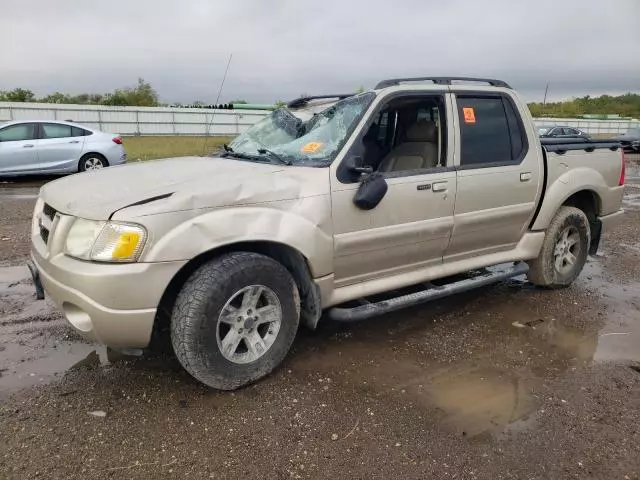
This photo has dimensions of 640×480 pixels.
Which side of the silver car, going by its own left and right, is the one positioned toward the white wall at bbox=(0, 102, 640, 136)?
right

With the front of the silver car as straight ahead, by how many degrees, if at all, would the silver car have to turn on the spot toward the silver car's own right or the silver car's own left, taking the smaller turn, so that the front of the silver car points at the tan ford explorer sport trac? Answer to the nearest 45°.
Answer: approximately 90° to the silver car's own left

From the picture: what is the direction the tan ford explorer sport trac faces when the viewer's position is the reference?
facing the viewer and to the left of the viewer

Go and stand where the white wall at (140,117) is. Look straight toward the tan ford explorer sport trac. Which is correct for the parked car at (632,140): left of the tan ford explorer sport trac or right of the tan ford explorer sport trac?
left

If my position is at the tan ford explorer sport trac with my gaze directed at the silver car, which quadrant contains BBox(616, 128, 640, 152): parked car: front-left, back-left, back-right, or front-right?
front-right

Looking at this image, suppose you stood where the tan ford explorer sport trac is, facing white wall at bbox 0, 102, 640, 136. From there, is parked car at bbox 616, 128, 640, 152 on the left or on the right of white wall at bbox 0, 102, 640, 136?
right

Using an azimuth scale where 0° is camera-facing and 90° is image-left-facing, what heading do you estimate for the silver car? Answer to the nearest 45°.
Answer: approximately 90°

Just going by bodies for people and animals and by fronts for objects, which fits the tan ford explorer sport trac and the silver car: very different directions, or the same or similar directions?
same or similar directions

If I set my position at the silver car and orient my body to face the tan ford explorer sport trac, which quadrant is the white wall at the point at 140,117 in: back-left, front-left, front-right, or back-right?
back-left

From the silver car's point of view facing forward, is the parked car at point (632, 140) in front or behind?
behind

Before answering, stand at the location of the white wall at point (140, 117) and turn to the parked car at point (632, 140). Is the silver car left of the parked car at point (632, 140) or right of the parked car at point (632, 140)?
right

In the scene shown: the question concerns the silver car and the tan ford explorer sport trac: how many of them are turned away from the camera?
0

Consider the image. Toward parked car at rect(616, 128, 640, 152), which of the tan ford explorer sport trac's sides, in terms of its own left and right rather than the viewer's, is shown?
back

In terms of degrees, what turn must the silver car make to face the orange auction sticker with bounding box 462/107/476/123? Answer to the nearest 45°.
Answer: approximately 90° to its left
